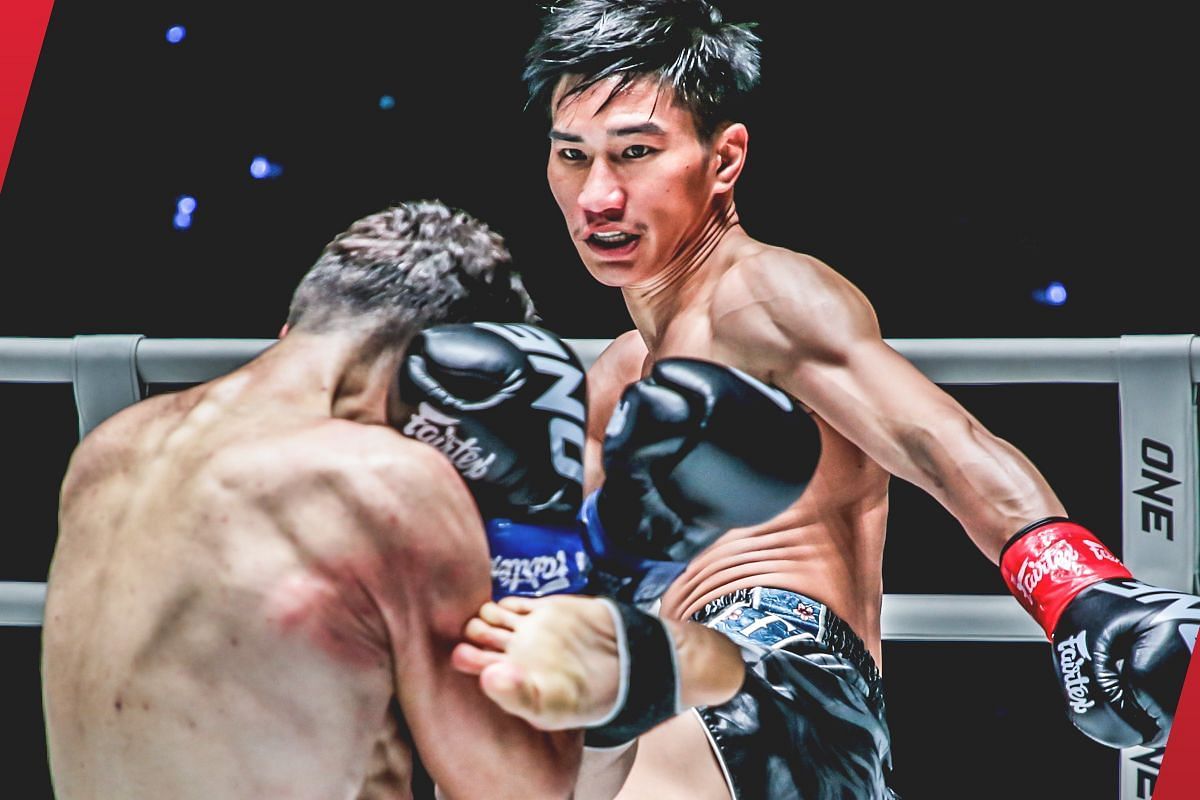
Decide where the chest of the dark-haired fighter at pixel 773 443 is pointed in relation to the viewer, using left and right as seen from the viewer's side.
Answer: facing the viewer and to the left of the viewer

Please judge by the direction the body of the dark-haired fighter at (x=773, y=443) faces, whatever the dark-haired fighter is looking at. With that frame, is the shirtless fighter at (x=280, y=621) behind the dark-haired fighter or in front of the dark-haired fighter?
in front

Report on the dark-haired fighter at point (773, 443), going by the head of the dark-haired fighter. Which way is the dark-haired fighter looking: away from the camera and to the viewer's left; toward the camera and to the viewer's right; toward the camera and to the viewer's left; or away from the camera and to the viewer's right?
toward the camera and to the viewer's left

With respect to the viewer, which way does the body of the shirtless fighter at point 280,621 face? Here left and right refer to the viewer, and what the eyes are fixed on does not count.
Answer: facing away from the viewer and to the right of the viewer

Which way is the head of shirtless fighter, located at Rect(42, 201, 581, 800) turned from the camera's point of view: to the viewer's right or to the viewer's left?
to the viewer's right

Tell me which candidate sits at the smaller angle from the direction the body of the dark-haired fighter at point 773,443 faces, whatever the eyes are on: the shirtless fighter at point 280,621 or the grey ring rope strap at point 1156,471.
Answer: the shirtless fighter

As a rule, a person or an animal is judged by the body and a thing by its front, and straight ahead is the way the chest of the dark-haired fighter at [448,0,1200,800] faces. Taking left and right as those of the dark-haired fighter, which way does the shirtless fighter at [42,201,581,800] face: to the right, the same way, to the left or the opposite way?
the opposite way

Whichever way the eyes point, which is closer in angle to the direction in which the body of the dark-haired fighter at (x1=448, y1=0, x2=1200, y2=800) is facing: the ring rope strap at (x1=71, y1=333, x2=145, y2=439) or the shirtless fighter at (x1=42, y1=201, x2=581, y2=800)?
the shirtless fighter

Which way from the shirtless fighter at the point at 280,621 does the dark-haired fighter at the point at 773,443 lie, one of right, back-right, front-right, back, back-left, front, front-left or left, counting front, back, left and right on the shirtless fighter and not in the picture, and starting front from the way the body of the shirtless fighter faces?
front

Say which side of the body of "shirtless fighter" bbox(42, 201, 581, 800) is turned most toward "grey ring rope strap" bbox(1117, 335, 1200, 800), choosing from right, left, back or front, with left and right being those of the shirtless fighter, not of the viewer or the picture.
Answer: front
